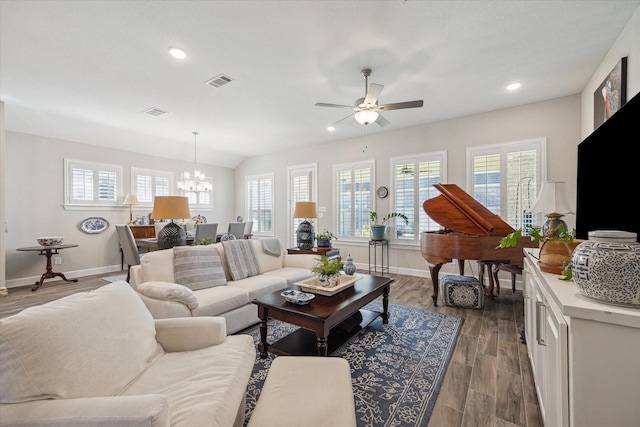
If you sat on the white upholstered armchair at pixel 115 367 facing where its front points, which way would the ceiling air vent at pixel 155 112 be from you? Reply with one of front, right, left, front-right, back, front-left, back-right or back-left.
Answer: back-left

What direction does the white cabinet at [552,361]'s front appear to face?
to the viewer's left

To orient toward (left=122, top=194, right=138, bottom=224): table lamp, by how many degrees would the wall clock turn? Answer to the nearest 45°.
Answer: approximately 90° to its right

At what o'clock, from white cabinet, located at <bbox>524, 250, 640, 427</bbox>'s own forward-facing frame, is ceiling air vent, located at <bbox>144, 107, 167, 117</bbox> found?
The ceiling air vent is roughly at 12 o'clock from the white cabinet.

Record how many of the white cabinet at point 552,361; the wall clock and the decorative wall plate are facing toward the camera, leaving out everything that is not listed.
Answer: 2

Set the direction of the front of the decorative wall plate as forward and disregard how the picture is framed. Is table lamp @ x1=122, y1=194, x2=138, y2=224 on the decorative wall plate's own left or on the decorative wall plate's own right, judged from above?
on the decorative wall plate's own left

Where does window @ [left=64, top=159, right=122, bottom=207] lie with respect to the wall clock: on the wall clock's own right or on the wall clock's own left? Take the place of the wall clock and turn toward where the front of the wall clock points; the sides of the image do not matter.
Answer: on the wall clock's own right

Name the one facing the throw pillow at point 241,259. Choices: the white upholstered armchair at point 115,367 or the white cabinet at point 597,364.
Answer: the white cabinet

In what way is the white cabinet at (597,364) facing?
to the viewer's left

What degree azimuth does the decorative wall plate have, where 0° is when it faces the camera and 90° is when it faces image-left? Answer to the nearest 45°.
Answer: approximately 0°

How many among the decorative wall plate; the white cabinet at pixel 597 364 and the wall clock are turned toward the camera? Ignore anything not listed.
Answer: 2

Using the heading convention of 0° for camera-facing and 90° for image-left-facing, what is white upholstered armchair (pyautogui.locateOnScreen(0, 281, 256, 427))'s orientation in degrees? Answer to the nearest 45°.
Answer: approximately 315°

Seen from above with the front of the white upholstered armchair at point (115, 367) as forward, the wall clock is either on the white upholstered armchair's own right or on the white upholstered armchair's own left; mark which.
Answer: on the white upholstered armchair's own left
